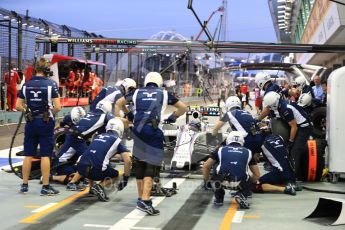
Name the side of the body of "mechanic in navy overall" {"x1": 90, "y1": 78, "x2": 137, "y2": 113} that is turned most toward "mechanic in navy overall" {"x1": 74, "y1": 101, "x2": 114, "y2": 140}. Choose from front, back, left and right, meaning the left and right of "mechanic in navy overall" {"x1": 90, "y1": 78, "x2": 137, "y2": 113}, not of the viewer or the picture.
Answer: right

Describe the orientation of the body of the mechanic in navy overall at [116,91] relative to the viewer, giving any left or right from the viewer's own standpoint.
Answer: facing to the right of the viewer

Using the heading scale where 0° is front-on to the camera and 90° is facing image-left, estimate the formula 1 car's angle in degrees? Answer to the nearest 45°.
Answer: approximately 0°

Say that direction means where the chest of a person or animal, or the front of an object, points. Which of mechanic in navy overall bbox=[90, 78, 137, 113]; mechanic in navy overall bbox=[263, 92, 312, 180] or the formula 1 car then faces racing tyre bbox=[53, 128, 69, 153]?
mechanic in navy overall bbox=[263, 92, 312, 180]

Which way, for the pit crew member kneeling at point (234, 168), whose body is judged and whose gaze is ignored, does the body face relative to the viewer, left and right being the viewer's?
facing away from the viewer

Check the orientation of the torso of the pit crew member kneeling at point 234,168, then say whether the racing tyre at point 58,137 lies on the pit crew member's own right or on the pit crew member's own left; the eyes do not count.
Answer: on the pit crew member's own left

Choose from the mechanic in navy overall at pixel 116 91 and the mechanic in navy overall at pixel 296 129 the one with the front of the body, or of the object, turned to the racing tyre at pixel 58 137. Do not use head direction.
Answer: the mechanic in navy overall at pixel 296 129

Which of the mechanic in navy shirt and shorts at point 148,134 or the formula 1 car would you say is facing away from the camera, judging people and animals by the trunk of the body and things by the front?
the mechanic in navy shirt and shorts

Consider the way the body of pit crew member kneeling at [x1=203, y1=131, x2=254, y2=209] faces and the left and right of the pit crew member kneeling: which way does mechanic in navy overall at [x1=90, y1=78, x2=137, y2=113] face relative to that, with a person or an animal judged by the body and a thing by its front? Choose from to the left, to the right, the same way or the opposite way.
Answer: to the right

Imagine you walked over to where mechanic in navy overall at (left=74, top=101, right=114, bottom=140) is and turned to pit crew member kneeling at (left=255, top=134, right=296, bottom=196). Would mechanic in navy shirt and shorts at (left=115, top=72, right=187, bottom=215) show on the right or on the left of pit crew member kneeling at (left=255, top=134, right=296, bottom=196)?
right

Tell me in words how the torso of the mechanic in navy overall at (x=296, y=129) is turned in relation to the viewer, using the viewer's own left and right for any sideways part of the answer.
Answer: facing to the left of the viewer
